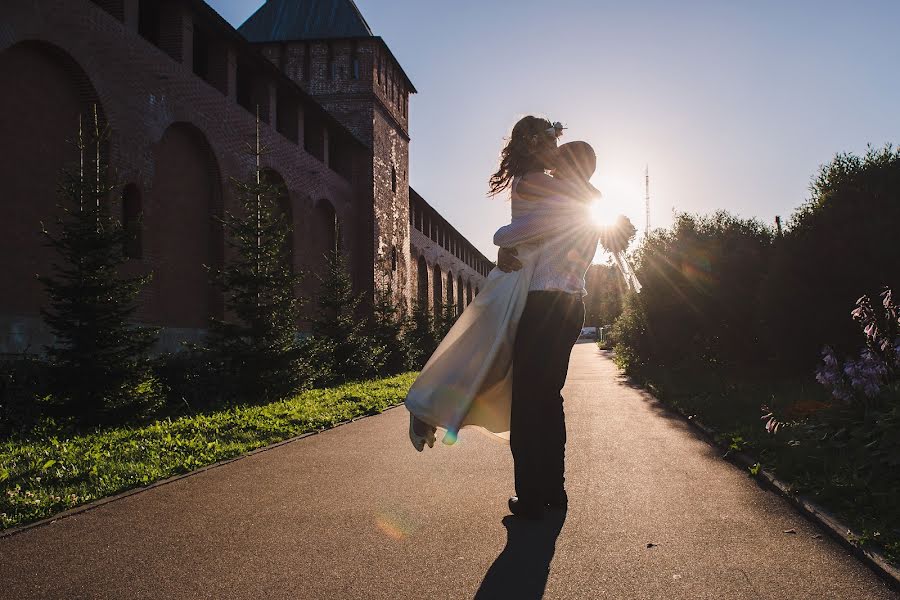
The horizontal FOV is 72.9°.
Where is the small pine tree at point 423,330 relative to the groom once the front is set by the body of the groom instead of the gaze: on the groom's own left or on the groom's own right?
on the groom's own right

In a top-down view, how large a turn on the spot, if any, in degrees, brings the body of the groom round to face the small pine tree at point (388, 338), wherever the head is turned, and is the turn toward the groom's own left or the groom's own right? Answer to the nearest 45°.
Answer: approximately 90° to the groom's own right

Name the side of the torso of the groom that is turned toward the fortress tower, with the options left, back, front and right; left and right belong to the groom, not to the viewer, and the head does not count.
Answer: right

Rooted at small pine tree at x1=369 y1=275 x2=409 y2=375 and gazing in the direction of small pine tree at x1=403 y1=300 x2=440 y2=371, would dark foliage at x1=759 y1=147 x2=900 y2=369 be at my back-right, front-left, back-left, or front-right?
back-right

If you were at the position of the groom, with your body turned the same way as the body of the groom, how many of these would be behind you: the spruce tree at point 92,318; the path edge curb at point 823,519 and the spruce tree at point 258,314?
1

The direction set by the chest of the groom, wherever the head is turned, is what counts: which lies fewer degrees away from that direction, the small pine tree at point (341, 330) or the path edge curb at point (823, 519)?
the small pine tree

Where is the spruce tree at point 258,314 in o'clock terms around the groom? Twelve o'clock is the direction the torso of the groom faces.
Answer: The spruce tree is roughly at 2 o'clock from the groom.

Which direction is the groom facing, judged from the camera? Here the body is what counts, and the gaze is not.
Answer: to the viewer's left

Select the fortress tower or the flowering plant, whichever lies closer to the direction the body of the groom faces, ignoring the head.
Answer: the fortress tower

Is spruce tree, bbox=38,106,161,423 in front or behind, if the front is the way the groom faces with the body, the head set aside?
in front

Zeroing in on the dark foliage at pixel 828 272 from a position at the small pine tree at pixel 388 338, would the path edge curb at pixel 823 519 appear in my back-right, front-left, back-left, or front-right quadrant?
front-right
